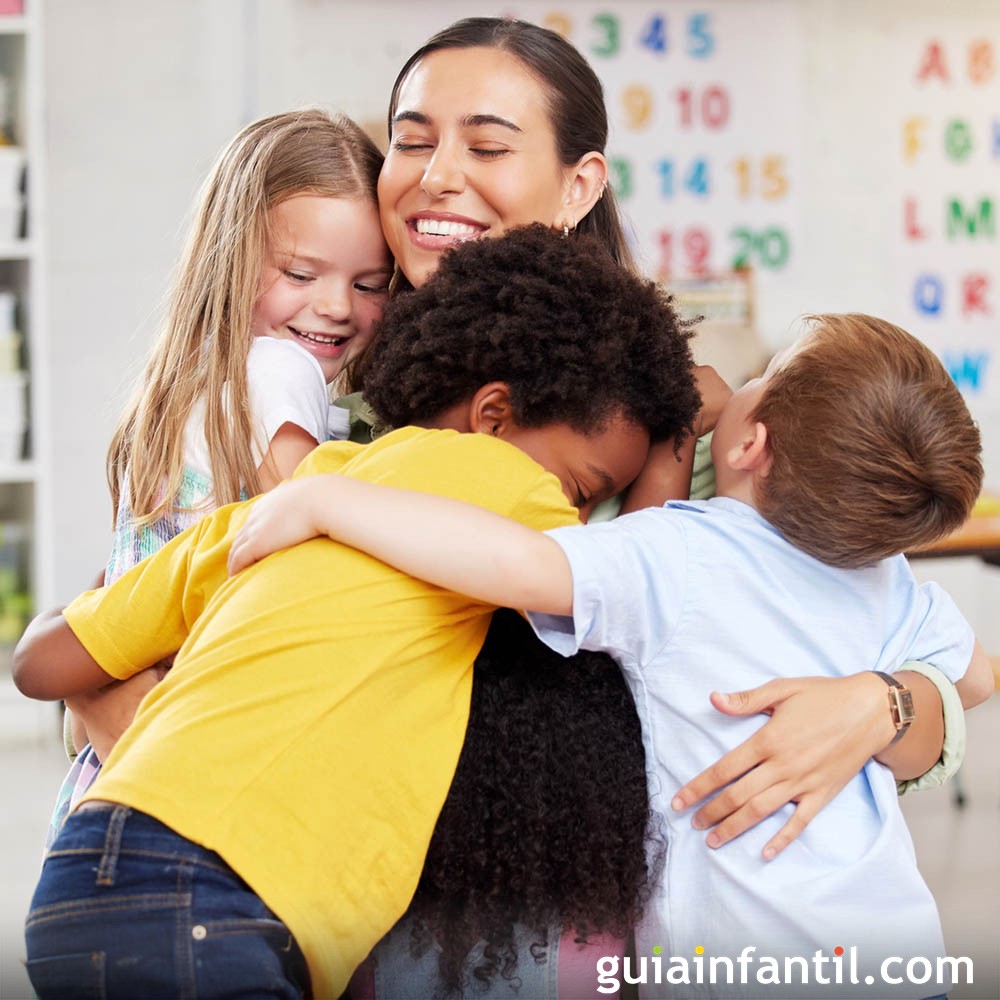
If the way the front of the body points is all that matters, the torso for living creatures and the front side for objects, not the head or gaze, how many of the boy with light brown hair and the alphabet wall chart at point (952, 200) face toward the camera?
1

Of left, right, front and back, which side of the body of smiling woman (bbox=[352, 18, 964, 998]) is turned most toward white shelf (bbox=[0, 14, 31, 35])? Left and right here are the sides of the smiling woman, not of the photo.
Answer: right

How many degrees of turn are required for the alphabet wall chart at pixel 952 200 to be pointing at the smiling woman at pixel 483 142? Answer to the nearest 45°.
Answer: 0° — it already faces them

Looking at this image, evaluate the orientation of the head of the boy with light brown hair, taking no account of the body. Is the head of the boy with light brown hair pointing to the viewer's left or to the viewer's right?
to the viewer's left

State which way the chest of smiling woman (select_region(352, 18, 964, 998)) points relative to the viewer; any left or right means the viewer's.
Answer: facing the viewer and to the left of the viewer

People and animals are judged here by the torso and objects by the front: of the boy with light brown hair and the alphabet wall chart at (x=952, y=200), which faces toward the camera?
the alphabet wall chart

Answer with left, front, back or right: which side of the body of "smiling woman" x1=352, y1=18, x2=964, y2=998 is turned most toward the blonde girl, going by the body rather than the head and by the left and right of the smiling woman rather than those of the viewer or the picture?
right

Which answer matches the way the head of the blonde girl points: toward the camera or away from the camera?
toward the camera
